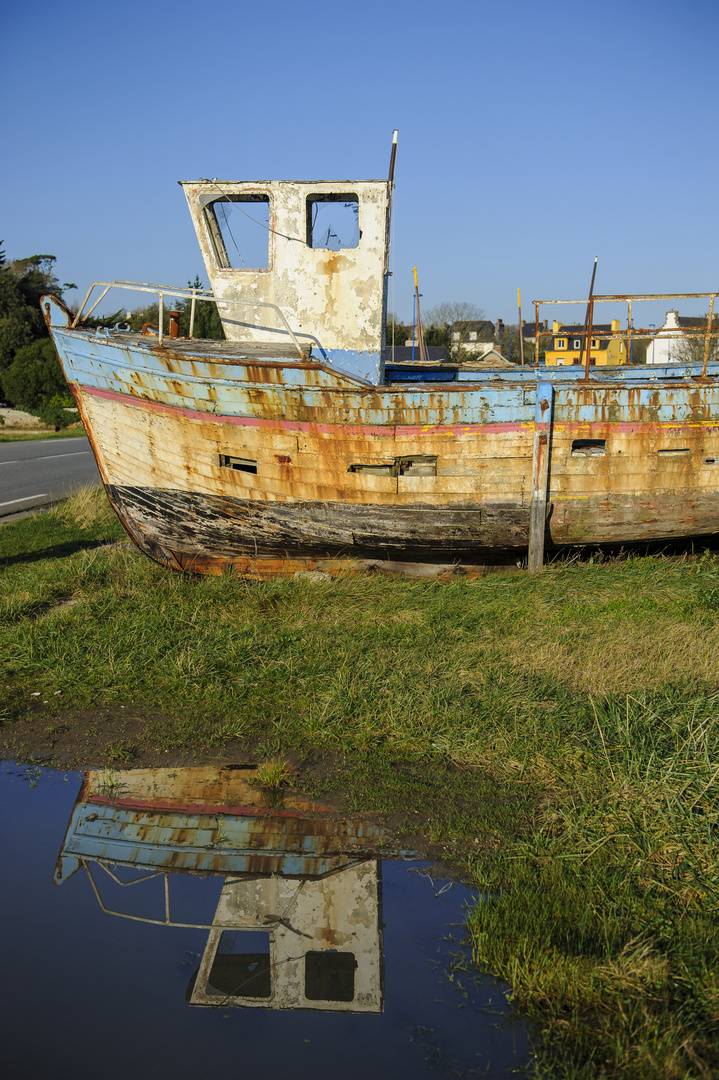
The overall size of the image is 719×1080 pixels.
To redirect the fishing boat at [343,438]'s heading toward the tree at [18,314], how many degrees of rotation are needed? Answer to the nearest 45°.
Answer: approximately 45° to its right

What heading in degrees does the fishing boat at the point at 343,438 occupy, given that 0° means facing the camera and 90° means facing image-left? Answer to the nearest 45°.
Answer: approximately 90°

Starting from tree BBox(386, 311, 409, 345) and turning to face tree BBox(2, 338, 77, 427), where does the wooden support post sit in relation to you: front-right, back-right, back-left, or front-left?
front-left

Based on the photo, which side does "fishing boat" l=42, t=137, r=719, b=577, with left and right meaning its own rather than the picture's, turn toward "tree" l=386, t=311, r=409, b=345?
right

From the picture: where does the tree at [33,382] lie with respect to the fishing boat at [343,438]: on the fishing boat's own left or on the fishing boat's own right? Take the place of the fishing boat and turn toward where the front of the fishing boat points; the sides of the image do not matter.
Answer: on the fishing boat's own right
